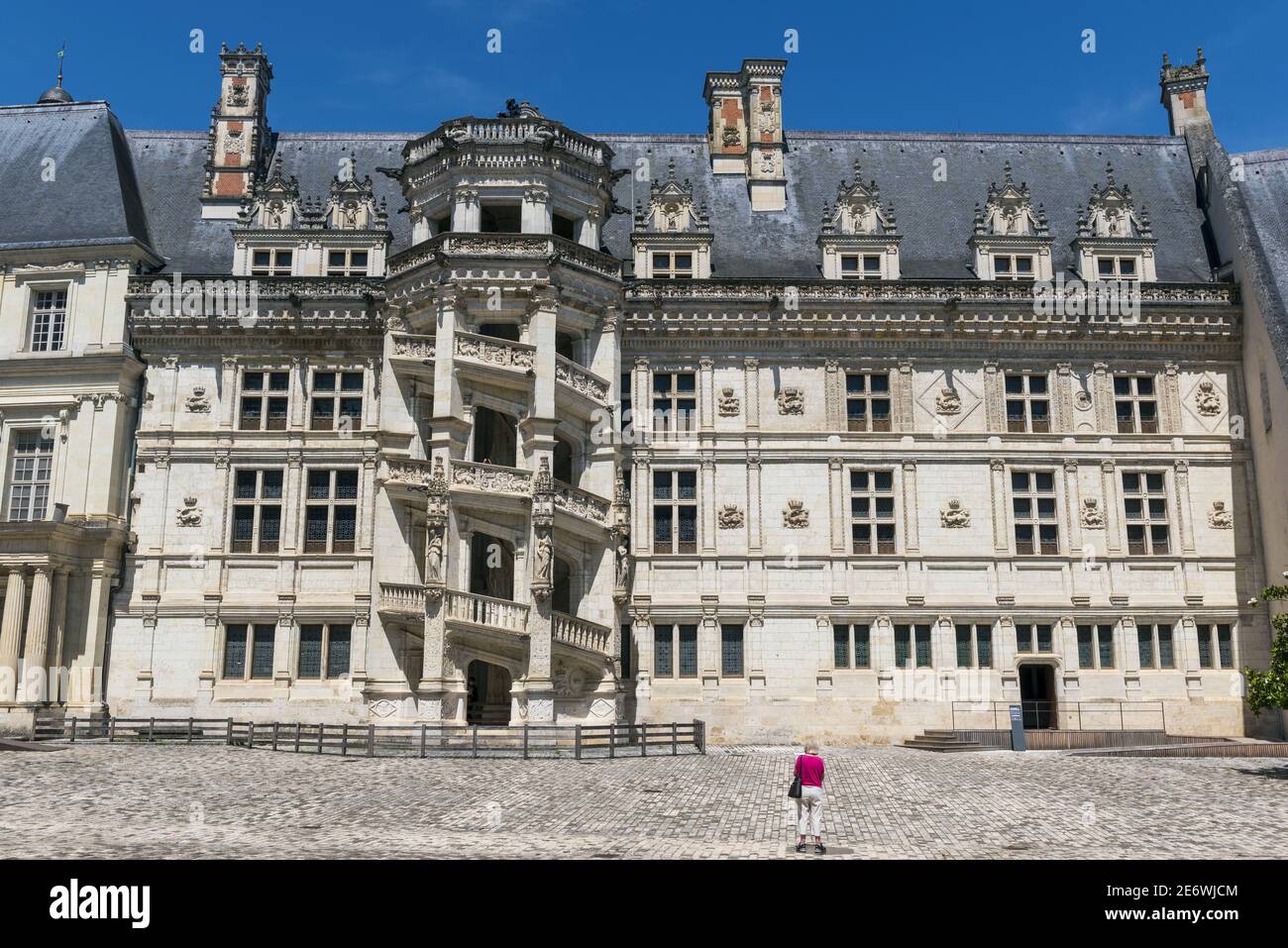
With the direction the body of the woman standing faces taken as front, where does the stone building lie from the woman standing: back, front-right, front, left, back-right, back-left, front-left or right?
front

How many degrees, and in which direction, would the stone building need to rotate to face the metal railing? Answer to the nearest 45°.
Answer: approximately 90° to its left

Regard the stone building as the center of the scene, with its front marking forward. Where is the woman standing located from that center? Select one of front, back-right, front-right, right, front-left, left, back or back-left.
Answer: front

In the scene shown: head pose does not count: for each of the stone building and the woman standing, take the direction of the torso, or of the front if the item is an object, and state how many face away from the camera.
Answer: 1

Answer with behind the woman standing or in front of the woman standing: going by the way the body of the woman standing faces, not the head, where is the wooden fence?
in front

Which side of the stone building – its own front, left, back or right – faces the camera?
front

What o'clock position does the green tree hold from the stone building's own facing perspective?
The green tree is roughly at 10 o'clock from the stone building.

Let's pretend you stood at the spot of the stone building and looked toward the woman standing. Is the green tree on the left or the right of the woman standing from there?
left

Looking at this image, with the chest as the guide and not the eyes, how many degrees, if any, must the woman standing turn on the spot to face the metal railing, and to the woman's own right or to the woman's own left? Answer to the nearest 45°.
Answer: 0° — they already face it

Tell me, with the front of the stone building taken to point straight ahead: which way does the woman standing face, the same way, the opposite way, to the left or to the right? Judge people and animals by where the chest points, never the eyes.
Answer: the opposite way

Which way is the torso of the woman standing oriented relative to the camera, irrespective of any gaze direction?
away from the camera
